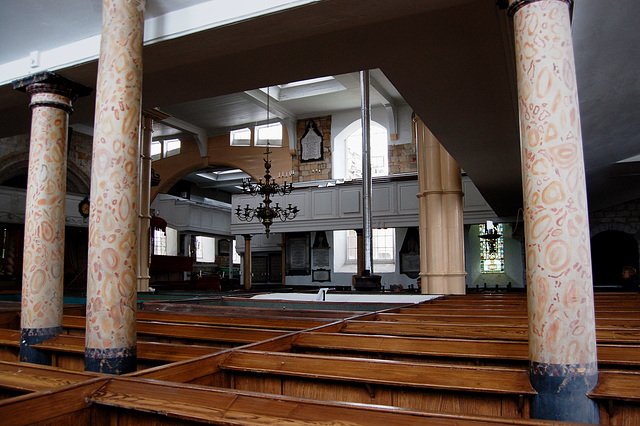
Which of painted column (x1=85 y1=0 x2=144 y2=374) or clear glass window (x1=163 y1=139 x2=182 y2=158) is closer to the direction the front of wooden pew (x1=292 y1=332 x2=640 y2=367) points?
the clear glass window

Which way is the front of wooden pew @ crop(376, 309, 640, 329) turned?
away from the camera

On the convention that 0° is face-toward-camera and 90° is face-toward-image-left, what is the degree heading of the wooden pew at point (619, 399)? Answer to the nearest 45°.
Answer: approximately 180°

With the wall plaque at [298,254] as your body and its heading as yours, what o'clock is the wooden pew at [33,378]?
The wooden pew is roughly at 12 o'clock from the wall plaque.

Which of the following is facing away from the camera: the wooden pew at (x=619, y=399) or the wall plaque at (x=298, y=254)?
the wooden pew

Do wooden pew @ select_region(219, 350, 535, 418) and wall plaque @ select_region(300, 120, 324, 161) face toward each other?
yes

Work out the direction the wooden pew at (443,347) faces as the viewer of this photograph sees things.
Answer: facing away from the viewer

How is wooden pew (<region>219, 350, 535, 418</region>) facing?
away from the camera

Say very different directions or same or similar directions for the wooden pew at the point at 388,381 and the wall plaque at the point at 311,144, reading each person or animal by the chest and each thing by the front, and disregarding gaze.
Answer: very different directions

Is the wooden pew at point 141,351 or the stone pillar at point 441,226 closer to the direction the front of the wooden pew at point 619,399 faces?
the stone pillar
